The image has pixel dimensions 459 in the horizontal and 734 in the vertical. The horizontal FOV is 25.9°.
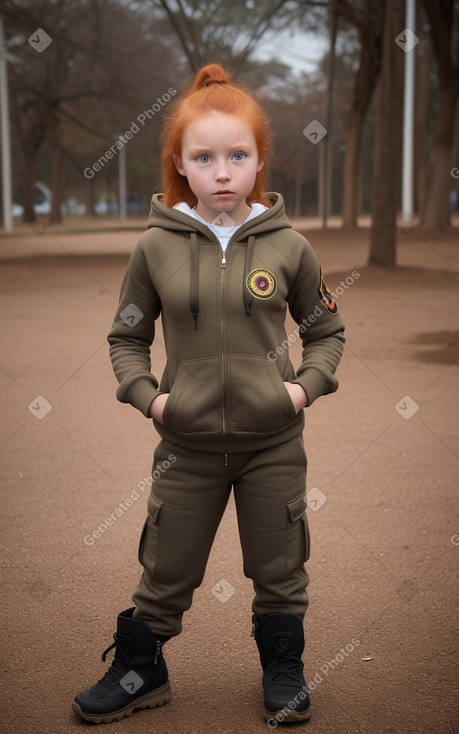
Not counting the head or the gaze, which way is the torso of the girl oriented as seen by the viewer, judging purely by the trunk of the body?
toward the camera

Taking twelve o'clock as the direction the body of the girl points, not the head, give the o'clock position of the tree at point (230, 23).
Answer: The tree is roughly at 6 o'clock from the girl.

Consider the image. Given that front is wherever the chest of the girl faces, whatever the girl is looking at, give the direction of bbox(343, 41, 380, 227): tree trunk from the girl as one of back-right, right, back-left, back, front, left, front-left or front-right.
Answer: back

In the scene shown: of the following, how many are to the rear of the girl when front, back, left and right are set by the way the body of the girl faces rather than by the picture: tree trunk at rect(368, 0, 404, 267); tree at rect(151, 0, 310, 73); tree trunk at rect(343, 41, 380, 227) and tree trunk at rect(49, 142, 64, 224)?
4

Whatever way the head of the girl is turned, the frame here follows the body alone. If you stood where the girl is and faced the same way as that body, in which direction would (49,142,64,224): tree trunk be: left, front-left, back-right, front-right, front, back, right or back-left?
back

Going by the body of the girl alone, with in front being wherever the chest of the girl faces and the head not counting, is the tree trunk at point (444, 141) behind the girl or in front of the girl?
behind

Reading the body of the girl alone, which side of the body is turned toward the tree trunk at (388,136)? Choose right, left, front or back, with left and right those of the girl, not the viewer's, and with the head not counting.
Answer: back
